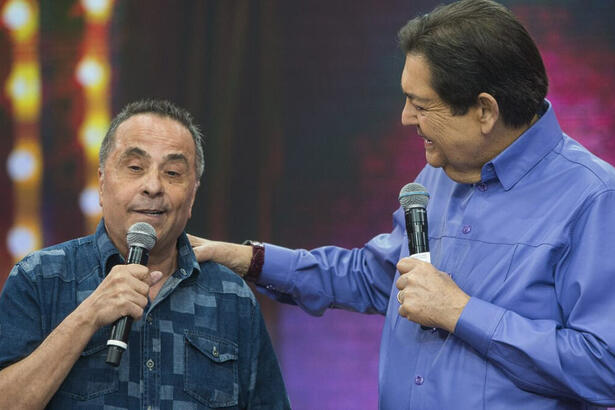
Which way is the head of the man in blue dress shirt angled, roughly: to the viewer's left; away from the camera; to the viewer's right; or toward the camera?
to the viewer's left
